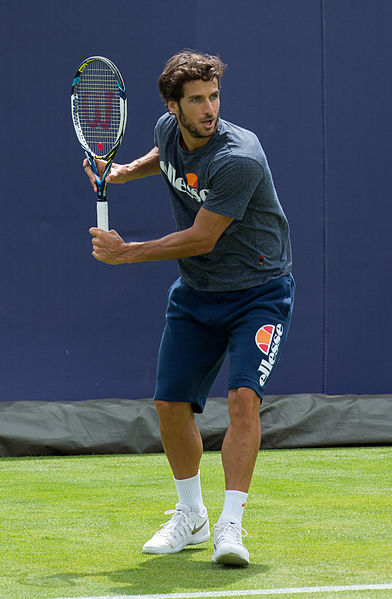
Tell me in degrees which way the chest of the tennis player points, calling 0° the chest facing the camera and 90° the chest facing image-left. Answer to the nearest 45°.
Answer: approximately 45°
